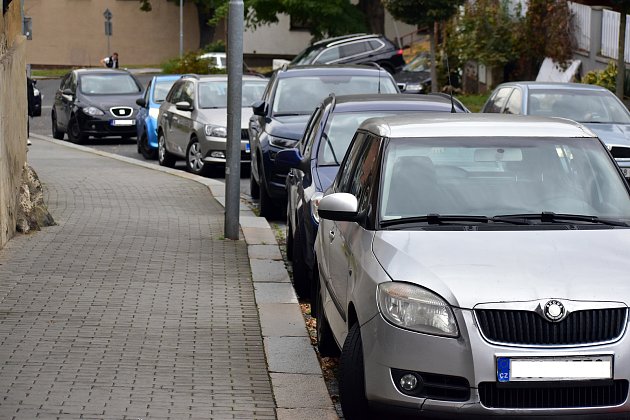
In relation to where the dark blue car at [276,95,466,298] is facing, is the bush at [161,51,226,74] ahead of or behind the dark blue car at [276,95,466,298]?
behind

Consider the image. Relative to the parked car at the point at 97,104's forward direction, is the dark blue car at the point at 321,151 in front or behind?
in front

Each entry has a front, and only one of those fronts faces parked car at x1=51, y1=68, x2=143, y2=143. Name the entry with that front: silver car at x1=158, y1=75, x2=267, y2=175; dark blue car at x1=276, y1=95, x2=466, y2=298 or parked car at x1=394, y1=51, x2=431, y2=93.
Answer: parked car at x1=394, y1=51, x2=431, y2=93

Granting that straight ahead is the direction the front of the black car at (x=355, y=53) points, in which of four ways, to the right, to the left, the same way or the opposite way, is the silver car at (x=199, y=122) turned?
to the left

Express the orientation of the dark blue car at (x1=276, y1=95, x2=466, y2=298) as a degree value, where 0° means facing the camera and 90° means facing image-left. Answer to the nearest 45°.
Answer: approximately 0°
